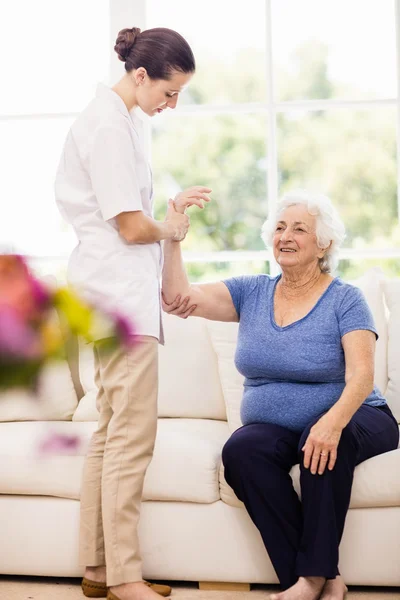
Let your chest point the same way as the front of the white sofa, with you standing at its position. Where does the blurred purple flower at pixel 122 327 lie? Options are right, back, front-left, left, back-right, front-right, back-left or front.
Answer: front

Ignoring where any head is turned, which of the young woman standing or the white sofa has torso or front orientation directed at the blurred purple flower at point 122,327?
the white sofa

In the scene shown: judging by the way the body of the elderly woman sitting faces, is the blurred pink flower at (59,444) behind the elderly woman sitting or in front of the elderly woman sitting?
in front

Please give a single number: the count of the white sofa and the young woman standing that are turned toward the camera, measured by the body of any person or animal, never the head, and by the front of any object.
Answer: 1

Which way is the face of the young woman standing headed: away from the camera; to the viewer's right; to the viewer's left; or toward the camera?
to the viewer's right

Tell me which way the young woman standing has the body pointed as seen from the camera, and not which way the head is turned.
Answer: to the viewer's right

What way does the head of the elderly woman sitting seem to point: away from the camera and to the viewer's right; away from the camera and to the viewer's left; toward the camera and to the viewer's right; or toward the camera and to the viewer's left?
toward the camera and to the viewer's left

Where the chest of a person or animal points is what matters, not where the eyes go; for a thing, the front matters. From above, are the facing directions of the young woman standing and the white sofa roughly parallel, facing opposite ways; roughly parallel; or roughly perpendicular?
roughly perpendicular

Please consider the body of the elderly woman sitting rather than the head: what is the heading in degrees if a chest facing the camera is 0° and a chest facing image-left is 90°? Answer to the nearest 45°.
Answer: approximately 45°

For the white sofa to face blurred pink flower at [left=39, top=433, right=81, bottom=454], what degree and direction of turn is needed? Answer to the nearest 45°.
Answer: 0° — it already faces it

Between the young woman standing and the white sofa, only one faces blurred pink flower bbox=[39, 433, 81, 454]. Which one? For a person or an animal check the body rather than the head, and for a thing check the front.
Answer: the white sofa

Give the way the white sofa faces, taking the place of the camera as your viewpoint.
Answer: facing the viewer
